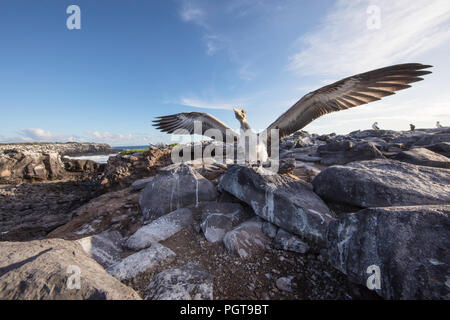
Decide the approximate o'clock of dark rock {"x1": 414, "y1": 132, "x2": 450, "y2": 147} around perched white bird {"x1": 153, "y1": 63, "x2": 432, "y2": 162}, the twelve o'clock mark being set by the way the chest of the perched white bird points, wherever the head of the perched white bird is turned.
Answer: The dark rock is roughly at 6 o'clock from the perched white bird.

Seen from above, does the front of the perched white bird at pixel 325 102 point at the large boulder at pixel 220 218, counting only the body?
yes

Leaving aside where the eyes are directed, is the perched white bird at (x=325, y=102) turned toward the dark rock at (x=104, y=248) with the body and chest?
yes

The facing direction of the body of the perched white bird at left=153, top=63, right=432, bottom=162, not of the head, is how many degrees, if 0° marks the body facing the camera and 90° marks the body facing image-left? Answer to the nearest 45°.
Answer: approximately 45°

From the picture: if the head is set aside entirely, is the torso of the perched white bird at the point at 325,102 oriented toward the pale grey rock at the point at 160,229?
yes

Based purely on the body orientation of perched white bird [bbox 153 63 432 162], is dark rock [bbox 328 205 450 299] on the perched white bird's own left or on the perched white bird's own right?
on the perched white bird's own left

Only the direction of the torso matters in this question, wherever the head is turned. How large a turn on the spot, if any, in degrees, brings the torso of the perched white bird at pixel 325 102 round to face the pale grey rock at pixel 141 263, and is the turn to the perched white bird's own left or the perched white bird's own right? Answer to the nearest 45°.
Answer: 0° — it already faces it

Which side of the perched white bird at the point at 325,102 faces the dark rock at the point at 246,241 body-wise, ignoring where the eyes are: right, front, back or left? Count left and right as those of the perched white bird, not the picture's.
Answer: front
